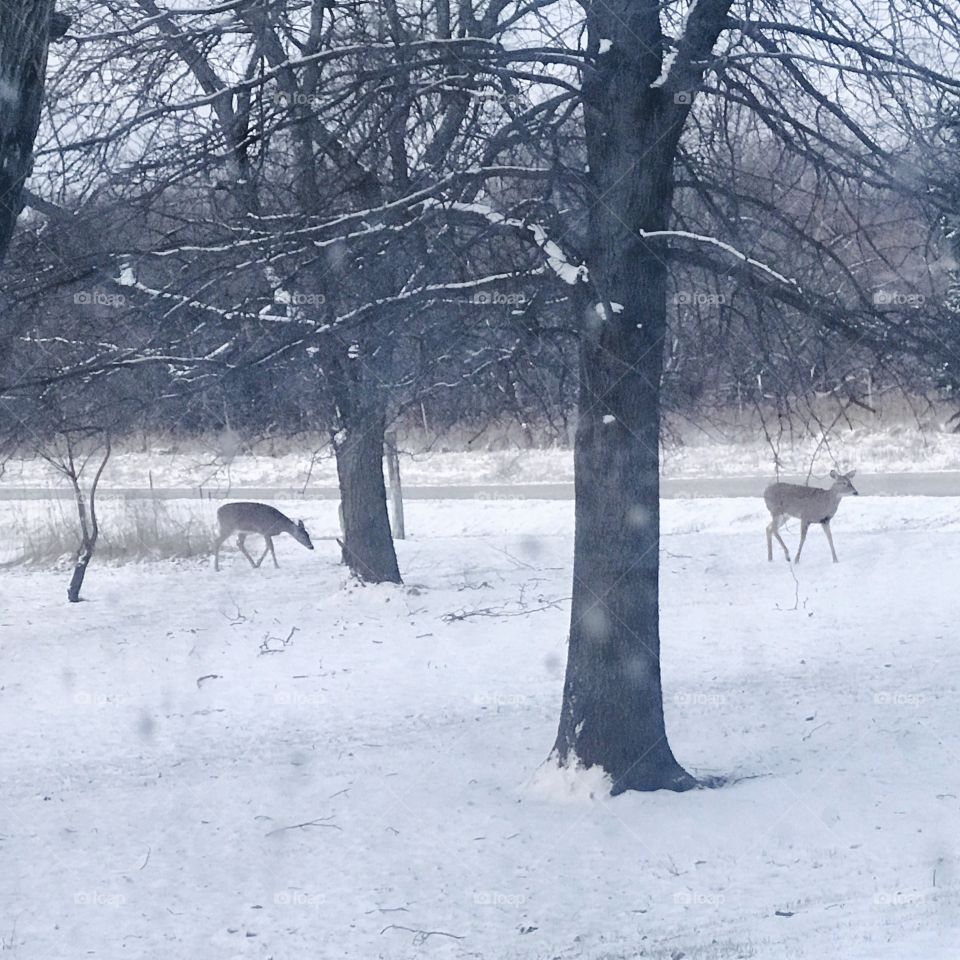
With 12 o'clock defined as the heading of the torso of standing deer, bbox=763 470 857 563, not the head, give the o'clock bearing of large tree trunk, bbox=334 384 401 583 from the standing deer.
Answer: The large tree trunk is roughly at 5 o'clock from the standing deer.

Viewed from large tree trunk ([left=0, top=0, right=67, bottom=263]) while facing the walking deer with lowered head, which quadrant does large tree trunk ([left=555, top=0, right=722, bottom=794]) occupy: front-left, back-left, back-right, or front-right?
front-right

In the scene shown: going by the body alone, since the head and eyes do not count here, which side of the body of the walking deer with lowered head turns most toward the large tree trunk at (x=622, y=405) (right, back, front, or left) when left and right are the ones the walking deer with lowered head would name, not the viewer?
right

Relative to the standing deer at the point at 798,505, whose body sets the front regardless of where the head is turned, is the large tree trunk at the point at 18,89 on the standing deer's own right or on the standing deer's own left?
on the standing deer's own right

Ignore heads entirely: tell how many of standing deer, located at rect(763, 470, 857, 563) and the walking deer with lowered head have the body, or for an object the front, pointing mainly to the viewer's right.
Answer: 2

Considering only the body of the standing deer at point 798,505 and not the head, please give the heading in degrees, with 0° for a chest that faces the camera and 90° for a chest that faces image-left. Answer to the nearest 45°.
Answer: approximately 270°

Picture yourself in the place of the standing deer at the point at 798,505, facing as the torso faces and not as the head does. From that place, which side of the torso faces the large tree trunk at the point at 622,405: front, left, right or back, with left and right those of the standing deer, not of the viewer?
right

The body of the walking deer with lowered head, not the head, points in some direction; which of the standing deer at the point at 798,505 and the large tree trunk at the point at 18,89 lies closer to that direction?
the standing deer

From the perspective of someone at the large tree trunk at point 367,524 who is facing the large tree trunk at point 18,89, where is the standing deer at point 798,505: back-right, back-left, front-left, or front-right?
back-left

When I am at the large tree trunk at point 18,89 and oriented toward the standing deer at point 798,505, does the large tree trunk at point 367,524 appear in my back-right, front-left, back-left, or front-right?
front-left

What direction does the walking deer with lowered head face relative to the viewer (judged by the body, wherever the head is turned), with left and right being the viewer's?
facing to the right of the viewer

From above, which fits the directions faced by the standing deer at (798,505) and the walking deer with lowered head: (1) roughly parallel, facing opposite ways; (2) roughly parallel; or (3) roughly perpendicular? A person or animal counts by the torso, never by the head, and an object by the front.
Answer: roughly parallel

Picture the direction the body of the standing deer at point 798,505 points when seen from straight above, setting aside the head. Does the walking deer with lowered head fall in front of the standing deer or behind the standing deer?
behind

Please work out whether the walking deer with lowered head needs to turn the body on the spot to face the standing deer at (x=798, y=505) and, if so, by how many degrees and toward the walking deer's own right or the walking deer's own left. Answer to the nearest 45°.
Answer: approximately 45° to the walking deer's own right
